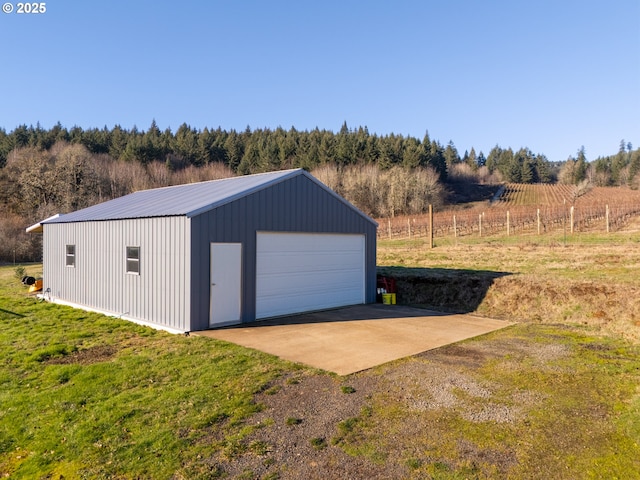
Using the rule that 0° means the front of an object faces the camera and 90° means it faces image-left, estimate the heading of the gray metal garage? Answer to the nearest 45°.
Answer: approximately 315°

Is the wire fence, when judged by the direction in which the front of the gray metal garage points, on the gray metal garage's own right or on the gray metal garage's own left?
on the gray metal garage's own left
